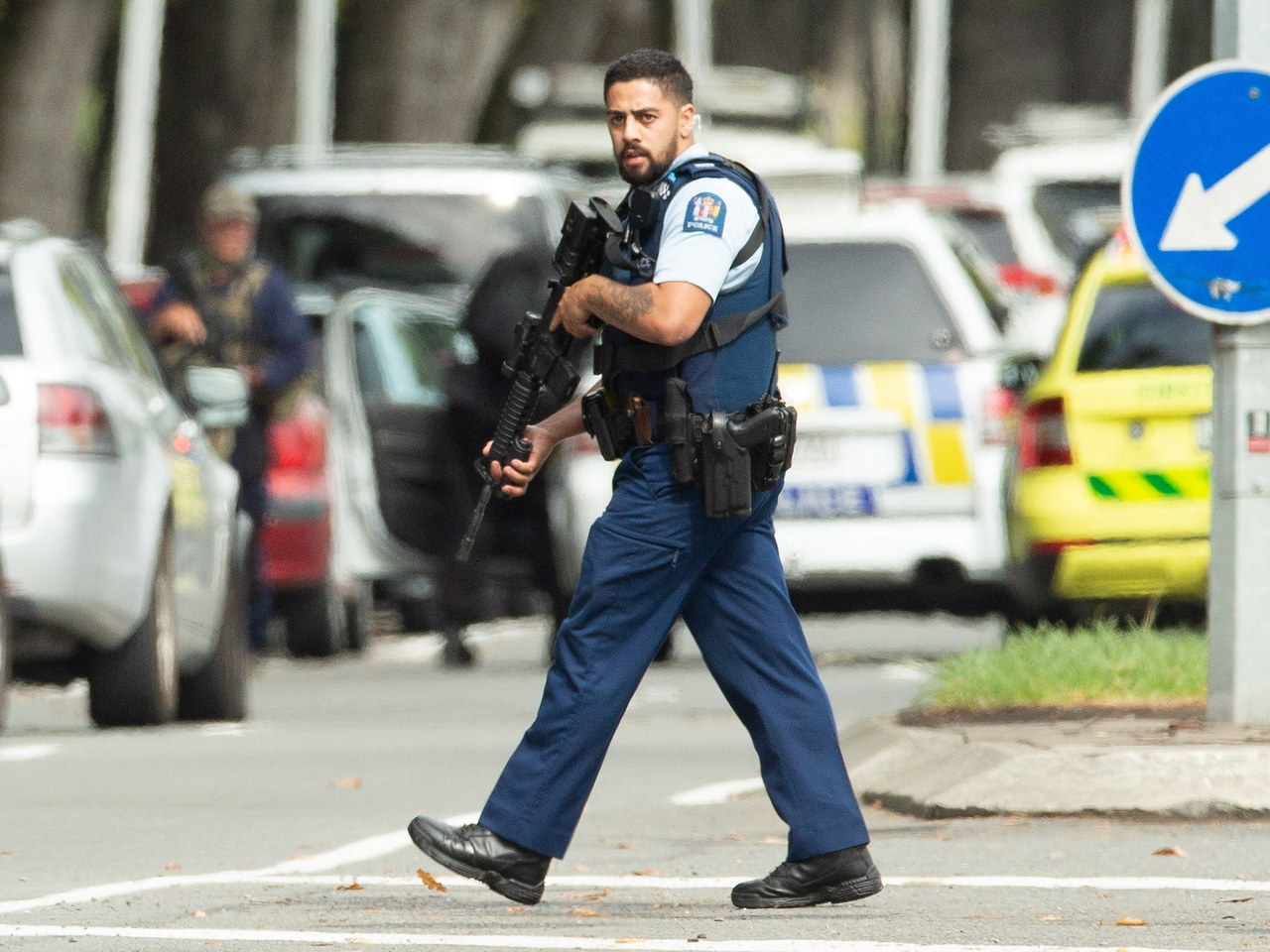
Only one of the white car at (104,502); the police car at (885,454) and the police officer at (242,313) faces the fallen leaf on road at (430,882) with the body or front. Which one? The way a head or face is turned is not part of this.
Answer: the police officer

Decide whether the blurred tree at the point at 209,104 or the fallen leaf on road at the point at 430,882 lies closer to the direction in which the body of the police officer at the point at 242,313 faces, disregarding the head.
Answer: the fallen leaf on road

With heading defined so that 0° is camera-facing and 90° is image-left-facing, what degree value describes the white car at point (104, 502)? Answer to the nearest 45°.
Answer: approximately 180°

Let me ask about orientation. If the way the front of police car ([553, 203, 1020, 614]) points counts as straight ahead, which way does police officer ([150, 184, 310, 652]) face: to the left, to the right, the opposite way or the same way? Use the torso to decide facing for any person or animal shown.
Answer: the opposite way

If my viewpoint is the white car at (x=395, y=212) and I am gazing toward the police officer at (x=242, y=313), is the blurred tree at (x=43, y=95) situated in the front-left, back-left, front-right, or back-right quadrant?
back-right

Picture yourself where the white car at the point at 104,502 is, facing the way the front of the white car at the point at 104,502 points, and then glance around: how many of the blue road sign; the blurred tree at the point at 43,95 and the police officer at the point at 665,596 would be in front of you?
1

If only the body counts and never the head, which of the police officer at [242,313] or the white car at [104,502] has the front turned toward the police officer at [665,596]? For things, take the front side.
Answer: the police officer at [242,313]

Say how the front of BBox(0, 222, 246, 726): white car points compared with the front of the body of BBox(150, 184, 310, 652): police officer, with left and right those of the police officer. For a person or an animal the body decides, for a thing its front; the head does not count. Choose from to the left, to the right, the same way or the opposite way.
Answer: the opposite way

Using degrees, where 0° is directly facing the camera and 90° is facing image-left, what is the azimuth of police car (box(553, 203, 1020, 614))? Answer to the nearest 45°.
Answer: approximately 180°
